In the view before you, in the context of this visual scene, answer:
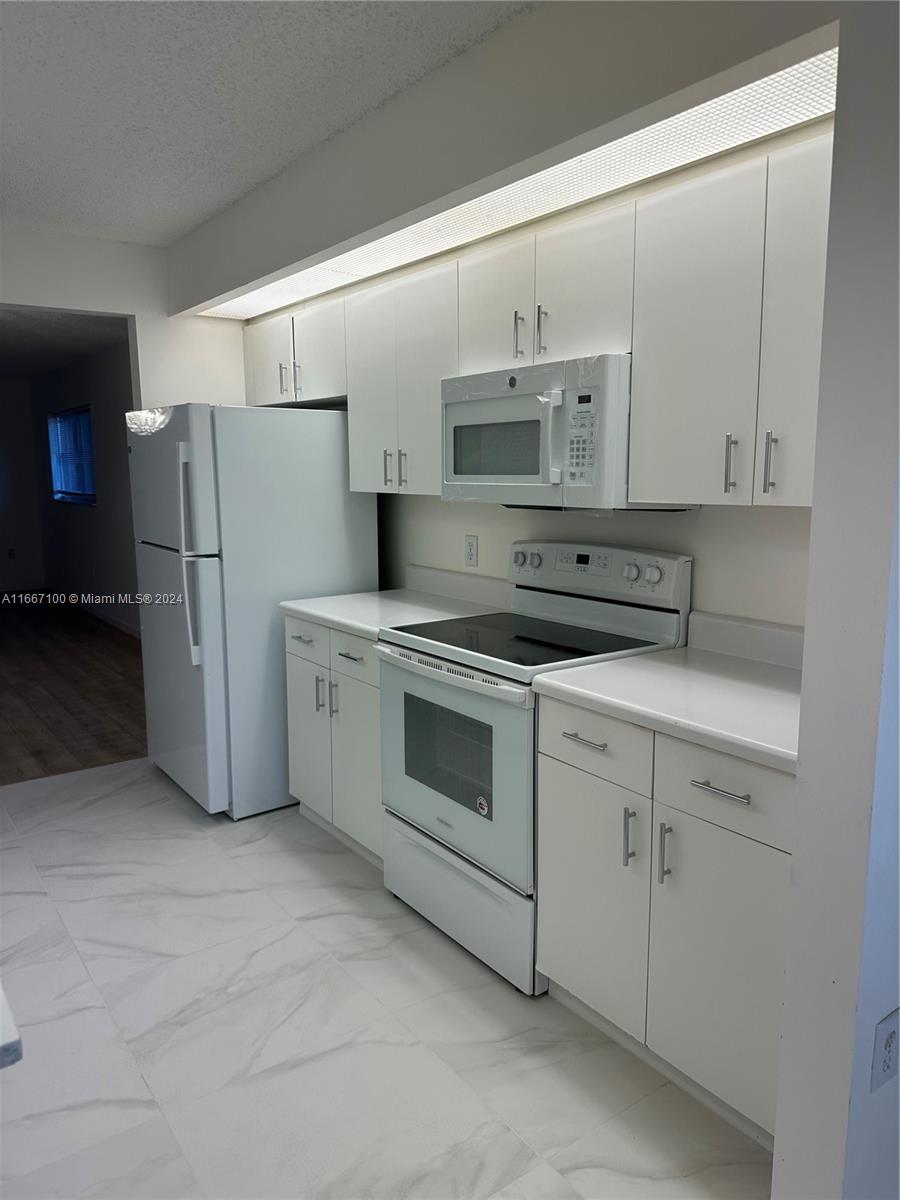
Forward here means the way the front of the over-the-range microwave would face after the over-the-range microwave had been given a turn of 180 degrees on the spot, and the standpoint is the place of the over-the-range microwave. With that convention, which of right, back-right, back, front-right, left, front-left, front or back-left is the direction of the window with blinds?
left

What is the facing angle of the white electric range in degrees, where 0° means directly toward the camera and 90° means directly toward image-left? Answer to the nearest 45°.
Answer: approximately 45°

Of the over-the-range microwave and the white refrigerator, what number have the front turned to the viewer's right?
0

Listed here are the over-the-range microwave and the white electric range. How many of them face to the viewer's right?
0

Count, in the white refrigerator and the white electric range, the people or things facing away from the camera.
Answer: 0
